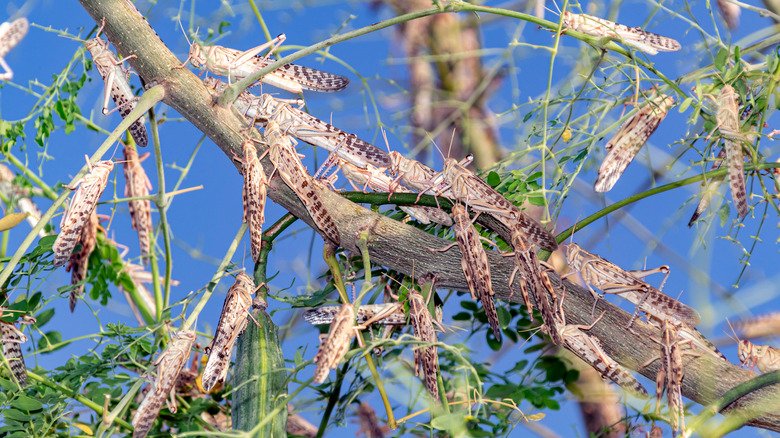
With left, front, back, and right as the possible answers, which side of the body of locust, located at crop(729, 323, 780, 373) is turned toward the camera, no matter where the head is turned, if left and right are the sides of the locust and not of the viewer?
left

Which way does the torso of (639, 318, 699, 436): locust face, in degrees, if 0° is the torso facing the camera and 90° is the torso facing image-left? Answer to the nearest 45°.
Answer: approximately 180°

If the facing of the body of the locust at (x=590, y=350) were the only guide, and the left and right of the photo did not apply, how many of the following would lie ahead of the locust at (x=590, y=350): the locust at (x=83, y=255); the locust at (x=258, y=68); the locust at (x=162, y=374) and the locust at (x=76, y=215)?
4

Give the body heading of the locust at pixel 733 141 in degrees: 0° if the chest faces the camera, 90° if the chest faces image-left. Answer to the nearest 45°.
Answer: approximately 180°

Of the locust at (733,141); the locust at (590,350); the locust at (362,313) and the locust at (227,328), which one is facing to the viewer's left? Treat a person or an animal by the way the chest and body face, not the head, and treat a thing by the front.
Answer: the locust at (590,350)

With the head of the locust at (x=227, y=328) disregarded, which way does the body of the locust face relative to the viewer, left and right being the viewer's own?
facing away from the viewer and to the right of the viewer

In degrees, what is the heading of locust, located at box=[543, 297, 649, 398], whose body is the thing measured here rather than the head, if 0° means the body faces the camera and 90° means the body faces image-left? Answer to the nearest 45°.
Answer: approximately 90°
